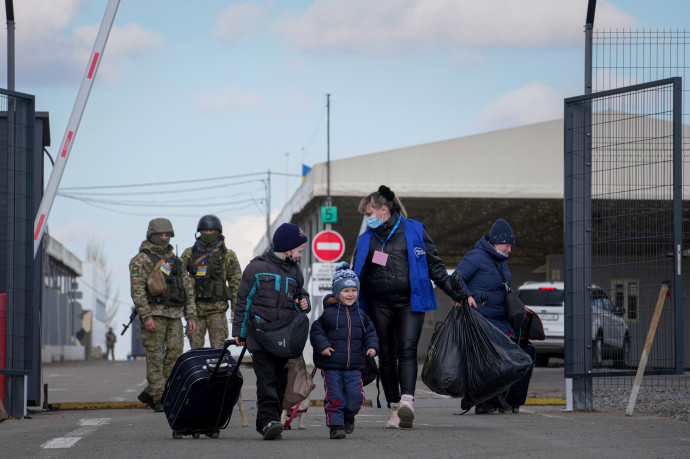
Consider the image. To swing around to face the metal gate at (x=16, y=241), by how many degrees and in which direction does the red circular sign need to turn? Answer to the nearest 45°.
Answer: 0° — it already faces it

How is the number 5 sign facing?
toward the camera

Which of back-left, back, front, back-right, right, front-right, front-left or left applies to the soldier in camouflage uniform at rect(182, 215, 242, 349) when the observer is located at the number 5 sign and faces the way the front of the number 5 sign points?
front

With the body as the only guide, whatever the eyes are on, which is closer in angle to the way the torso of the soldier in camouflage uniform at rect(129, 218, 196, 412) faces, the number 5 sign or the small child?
the small child

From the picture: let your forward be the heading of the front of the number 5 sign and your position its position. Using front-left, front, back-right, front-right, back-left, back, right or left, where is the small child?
front

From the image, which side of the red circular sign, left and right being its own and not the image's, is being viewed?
front

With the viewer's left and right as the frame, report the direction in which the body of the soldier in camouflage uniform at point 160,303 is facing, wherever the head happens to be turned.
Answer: facing the viewer and to the right of the viewer

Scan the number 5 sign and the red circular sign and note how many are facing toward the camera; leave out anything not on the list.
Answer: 2

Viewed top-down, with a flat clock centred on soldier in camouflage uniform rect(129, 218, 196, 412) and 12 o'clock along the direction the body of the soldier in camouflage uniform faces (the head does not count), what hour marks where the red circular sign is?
The red circular sign is roughly at 8 o'clock from the soldier in camouflage uniform.

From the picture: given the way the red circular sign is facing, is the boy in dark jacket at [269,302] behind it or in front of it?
in front

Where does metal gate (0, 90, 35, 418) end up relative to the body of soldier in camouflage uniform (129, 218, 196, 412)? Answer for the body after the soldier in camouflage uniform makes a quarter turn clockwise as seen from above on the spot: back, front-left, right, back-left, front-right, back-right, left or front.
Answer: front-right
